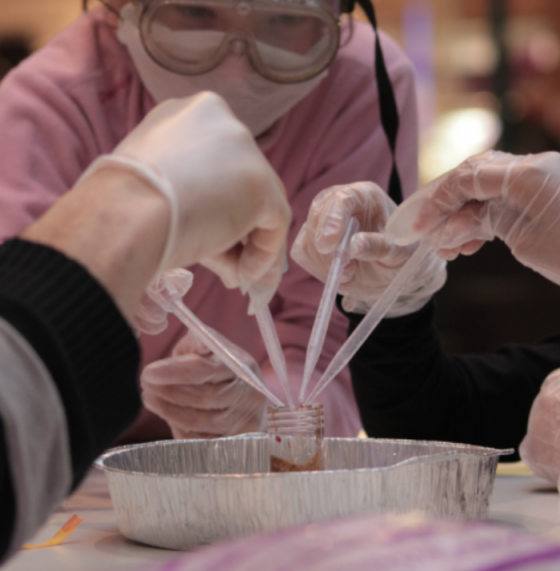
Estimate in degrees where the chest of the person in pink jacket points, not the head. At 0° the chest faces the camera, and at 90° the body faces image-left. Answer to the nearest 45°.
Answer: approximately 0°

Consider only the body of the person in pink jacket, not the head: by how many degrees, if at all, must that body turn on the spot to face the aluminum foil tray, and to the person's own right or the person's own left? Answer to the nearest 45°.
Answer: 0° — they already face it

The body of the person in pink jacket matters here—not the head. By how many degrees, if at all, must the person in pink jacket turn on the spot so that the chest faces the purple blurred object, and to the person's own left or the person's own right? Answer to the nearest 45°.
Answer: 0° — they already face it

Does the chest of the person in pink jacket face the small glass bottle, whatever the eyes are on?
yes
